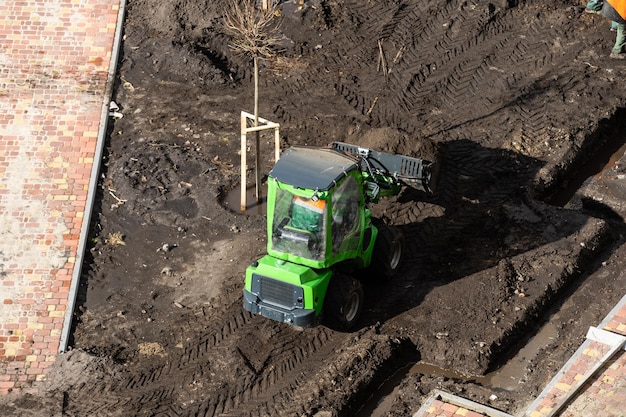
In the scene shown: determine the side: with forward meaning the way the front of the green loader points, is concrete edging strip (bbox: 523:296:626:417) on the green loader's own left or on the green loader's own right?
on the green loader's own right

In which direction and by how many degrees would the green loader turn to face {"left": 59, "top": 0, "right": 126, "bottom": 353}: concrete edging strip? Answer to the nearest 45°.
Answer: approximately 90° to its left

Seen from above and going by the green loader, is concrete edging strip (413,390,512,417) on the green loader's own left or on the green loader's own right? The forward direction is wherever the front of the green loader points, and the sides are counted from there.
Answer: on the green loader's own right

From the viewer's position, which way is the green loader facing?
facing away from the viewer and to the right of the viewer

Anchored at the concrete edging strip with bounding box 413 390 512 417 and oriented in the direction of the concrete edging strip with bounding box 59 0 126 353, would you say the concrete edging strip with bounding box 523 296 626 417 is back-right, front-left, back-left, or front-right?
back-right

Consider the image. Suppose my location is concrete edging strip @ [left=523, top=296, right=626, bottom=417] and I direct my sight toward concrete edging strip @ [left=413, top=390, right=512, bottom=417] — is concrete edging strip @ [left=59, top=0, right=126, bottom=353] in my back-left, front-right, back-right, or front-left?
front-right
